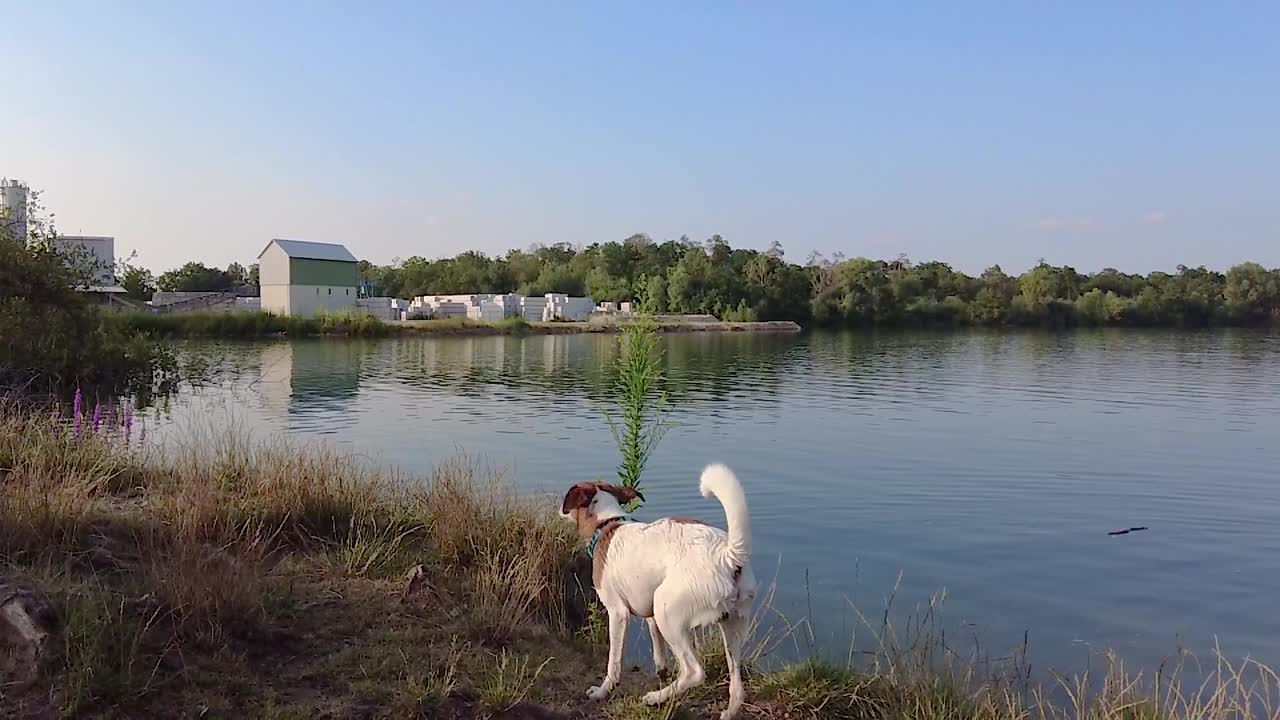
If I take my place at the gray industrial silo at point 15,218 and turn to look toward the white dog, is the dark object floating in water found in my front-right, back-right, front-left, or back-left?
front-left

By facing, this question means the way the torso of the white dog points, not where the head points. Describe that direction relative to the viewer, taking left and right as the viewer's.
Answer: facing away from the viewer and to the left of the viewer

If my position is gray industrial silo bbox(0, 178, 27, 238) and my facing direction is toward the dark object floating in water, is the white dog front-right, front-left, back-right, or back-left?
front-right

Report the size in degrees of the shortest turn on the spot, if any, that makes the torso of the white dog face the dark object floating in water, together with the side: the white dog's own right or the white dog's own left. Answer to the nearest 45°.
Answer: approximately 90° to the white dog's own right

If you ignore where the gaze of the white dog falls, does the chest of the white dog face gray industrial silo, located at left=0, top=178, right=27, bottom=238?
yes

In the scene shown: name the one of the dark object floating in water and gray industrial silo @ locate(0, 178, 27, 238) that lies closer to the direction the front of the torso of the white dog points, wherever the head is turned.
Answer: the gray industrial silo
